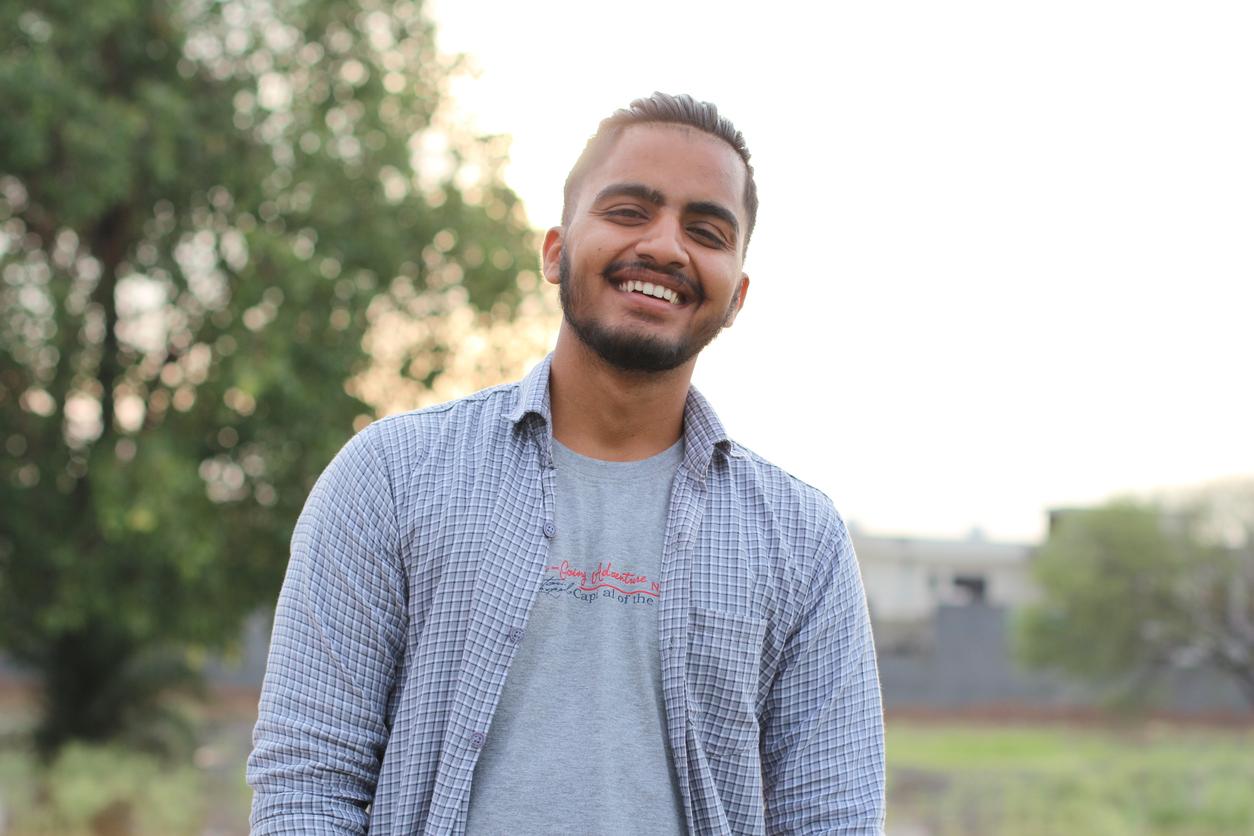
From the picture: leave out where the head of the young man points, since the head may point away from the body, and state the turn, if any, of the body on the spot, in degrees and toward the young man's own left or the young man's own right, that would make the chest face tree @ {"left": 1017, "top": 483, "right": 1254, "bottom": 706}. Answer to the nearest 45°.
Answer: approximately 135° to the young man's own left

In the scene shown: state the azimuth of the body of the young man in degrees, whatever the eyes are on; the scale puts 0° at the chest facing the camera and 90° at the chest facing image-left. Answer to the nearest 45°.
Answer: approximately 0°

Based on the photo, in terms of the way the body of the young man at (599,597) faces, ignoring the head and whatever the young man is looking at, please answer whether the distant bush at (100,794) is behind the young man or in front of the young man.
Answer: behind

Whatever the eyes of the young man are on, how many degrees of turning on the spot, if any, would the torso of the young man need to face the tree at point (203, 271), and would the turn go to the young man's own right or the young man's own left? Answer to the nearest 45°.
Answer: approximately 180°
